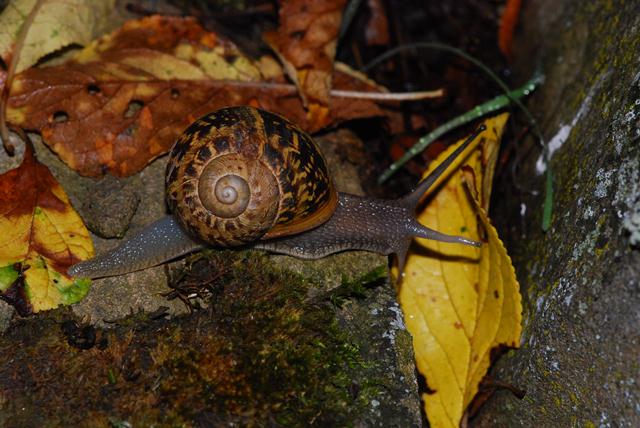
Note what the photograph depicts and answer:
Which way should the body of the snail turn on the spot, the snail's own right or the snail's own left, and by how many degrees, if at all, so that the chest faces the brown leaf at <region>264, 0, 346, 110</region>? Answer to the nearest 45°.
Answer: approximately 90° to the snail's own left

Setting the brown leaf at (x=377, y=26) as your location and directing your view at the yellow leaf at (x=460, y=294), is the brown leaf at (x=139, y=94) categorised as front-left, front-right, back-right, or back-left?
front-right

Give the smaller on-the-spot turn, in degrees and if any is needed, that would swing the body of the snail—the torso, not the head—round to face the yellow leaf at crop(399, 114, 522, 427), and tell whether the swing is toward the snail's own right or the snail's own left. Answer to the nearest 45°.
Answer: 0° — it already faces it

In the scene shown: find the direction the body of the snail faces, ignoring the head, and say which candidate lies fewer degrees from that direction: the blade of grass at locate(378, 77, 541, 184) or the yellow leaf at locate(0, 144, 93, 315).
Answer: the blade of grass

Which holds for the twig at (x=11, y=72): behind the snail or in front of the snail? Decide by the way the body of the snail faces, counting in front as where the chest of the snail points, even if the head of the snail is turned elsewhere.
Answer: behind

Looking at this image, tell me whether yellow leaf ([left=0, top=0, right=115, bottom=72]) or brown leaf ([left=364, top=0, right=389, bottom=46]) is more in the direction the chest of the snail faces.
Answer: the brown leaf

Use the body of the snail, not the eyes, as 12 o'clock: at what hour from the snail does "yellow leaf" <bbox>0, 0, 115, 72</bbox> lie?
The yellow leaf is roughly at 7 o'clock from the snail.

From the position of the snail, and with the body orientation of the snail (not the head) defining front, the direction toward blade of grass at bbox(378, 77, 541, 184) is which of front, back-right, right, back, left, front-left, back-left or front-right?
front-left

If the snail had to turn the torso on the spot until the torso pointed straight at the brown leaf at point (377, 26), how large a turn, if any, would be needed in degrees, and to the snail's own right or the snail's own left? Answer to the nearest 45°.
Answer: approximately 90° to the snail's own left

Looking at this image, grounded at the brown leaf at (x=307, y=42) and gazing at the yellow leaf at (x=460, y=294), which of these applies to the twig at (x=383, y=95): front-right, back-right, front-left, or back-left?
front-left

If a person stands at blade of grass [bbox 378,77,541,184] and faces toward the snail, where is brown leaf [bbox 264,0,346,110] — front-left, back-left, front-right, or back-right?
front-right

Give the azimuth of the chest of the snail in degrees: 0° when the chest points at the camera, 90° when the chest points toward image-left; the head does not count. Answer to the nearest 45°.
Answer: approximately 270°

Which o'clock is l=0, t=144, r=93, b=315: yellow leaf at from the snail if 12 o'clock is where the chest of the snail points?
The yellow leaf is roughly at 6 o'clock from the snail.
